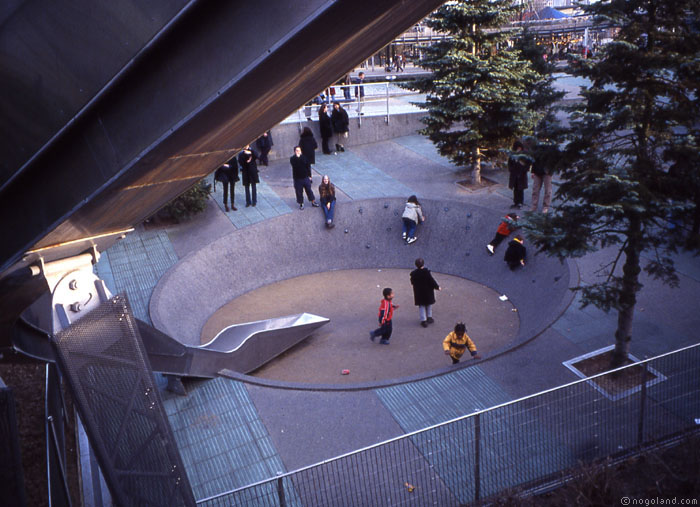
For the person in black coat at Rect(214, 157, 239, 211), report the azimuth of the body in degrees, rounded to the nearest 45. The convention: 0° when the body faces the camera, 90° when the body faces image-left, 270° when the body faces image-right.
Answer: approximately 315°

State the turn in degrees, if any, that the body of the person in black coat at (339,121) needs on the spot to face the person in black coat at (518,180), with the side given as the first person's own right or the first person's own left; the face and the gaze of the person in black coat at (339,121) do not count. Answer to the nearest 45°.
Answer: approximately 90° to the first person's own left

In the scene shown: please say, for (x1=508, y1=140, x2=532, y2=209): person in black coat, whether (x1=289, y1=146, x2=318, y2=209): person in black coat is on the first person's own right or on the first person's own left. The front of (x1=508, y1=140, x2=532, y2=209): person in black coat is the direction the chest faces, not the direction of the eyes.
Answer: on the first person's own right

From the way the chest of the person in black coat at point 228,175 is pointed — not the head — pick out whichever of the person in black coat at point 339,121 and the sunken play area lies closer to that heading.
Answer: the sunken play area

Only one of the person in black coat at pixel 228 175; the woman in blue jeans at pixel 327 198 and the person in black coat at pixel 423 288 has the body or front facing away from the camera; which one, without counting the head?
the person in black coat at pixel 423 288

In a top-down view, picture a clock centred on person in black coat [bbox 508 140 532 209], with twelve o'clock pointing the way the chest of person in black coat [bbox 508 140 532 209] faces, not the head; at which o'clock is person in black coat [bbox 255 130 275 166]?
person in black coat [bbox 255 130 275 166] is roughly at 4 o'clock from person in black coat [bbox 508 140 532 209].

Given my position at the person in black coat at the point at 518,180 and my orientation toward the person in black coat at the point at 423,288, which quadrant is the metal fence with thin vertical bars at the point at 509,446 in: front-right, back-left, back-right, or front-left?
front-left

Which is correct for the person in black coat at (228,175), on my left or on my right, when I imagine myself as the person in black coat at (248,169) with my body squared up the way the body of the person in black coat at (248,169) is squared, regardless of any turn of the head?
on my right

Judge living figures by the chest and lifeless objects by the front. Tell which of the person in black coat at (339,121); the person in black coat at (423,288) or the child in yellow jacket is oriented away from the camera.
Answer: the person in black coat at (423,288)

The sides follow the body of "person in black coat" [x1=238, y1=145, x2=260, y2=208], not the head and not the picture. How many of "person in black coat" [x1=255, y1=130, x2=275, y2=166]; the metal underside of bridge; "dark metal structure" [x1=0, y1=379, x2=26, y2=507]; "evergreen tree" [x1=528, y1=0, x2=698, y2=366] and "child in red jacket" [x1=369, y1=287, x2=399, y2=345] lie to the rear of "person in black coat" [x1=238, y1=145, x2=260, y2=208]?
1

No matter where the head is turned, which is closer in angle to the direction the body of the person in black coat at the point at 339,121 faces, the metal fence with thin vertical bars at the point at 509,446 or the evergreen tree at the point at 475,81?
the metal fence with thin vertical bars

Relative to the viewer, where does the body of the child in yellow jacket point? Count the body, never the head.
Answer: toward the camera

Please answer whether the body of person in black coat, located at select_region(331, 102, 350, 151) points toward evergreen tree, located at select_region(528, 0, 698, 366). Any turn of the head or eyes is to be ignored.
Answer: no

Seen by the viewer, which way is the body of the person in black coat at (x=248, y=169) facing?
toward the camera
